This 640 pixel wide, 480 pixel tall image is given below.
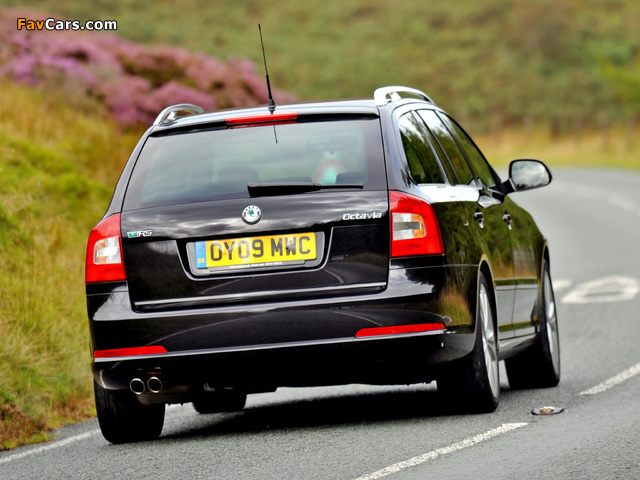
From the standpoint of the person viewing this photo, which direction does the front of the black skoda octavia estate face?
facing away from the viewer and to the right of the viewer
